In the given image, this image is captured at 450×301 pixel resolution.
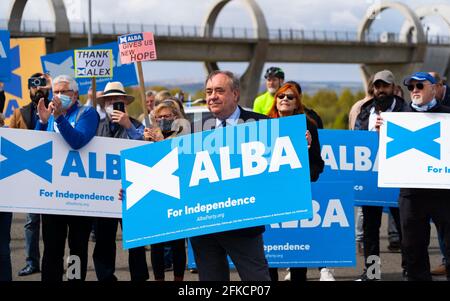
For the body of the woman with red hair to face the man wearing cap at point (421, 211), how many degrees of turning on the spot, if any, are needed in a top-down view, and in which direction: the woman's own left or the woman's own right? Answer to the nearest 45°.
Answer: approximately 90° to the woman's own left

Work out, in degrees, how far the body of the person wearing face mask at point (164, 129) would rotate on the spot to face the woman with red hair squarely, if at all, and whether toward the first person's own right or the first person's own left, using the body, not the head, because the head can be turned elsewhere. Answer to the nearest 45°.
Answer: approximately 135° to the first person's own left

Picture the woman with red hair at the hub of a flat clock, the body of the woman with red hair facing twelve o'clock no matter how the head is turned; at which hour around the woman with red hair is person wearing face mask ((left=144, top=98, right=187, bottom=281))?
The person wearing face mask is roughly at 3 o'clock from the woman with red hair.

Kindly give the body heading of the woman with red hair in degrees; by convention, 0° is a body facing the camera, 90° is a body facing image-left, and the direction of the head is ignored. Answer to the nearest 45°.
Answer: approximately 0°

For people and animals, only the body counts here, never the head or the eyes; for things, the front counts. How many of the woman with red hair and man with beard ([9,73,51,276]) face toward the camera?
2

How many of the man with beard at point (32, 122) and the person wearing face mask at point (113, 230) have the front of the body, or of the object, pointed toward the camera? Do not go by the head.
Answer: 2

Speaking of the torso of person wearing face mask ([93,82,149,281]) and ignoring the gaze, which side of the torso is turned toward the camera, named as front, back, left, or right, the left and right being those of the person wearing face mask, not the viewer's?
front

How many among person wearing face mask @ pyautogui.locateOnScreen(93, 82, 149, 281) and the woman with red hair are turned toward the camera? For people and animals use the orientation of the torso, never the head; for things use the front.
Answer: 2

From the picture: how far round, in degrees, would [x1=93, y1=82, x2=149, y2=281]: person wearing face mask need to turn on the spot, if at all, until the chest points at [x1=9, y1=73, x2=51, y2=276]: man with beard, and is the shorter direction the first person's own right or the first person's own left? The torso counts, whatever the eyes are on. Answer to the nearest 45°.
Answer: approximately 135° to the first person's own right
